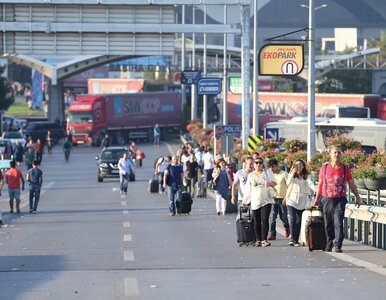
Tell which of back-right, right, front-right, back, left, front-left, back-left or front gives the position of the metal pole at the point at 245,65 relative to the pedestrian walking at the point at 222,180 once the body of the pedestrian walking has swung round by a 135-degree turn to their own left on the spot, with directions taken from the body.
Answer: front-left

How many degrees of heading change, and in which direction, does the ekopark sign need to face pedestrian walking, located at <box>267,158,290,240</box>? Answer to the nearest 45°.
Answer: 0° — it already faces them

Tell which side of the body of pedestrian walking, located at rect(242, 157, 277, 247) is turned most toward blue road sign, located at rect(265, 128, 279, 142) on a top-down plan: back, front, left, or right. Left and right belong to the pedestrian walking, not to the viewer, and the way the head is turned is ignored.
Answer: back

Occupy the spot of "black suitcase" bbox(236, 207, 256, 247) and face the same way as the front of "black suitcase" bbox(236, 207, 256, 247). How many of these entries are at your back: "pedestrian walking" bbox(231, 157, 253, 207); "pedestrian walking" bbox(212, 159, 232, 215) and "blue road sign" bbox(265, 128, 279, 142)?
3

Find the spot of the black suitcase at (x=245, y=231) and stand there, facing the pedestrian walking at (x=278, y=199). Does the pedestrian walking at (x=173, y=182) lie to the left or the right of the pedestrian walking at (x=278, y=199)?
left

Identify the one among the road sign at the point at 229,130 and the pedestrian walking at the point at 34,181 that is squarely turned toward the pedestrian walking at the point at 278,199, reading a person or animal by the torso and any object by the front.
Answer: the road sign
